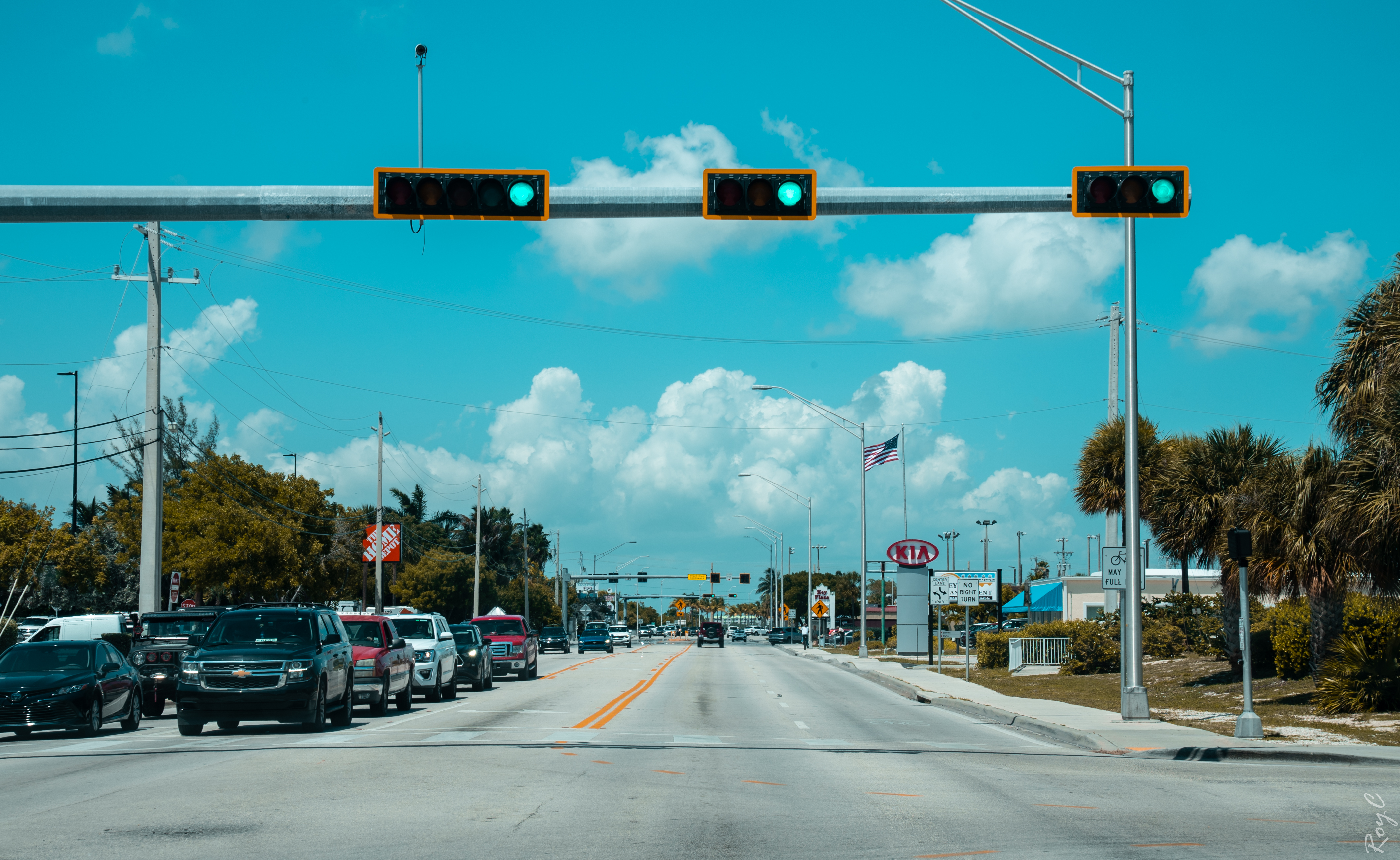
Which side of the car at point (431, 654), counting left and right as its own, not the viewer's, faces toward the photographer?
front

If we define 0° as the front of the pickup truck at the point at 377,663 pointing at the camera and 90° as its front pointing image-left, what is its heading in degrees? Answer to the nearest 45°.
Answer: approximately 0°

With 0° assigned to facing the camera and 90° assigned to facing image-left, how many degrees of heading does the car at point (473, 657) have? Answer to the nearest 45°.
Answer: approximately 0°

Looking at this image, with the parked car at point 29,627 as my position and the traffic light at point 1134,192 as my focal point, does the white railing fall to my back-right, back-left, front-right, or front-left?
front-left

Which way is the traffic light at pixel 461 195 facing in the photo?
toward the camera

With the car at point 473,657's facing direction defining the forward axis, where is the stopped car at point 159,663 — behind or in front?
in front

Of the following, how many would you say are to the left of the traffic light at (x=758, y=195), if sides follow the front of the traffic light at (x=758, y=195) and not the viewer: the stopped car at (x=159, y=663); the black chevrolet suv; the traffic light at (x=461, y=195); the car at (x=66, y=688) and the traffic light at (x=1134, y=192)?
1

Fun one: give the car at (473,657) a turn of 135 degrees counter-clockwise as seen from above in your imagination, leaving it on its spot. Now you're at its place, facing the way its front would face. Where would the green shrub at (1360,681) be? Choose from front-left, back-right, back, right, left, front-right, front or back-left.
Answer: right

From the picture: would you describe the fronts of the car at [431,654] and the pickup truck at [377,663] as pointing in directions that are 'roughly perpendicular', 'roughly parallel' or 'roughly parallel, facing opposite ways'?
roughly parallel

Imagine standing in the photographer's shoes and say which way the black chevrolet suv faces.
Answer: facing the viewer

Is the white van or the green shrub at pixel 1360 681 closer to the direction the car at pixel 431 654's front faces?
the green shrub

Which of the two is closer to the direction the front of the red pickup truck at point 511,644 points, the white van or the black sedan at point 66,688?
the black sedan
